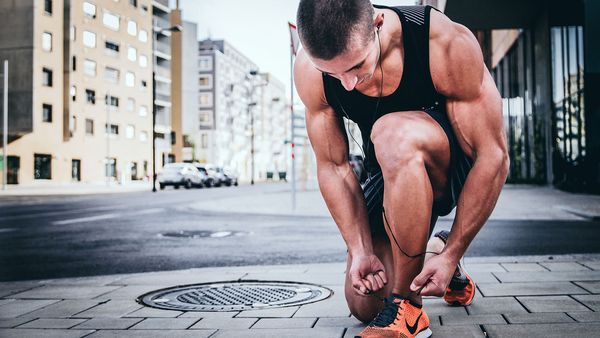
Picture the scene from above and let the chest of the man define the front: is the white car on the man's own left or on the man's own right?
on the man's own right

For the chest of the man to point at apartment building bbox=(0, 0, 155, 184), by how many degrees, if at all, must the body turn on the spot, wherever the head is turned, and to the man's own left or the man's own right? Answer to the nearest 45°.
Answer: approximately 90° to the man's own right

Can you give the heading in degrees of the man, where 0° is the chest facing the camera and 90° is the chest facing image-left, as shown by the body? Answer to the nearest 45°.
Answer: approximately 45°

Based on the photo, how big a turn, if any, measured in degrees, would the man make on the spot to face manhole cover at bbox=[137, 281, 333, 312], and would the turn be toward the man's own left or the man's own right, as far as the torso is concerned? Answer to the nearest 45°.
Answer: approximately 90° to the man's own right

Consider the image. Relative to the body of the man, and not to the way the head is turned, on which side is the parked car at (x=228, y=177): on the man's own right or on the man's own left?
on the man's own right
